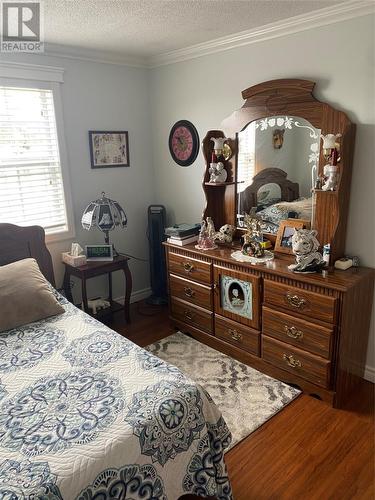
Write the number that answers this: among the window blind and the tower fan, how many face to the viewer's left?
0

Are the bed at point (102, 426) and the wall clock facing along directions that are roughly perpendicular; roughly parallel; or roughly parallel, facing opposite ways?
roughly perpendicular

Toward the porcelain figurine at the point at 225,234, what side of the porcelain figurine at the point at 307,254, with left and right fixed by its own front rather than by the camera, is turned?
right

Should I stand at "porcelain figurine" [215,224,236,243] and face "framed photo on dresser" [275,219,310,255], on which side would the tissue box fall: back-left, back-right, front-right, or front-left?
back-right

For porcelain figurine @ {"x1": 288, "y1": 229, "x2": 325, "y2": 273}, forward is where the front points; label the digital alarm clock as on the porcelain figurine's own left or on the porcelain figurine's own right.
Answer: on the porcelain figurine's own right

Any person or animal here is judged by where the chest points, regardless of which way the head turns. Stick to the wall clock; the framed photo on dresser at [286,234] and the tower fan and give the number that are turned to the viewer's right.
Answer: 0

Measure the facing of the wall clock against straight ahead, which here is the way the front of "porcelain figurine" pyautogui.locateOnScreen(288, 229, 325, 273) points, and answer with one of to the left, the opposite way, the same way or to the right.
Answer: the same way

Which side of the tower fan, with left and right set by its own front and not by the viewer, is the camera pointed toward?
front

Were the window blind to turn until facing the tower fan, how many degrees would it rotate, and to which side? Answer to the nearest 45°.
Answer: approximately 45° to its left

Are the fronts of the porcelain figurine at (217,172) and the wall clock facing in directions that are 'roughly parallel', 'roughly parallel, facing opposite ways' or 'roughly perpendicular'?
roughly parallel

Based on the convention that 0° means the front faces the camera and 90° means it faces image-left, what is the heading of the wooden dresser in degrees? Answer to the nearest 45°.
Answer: approximately 45°

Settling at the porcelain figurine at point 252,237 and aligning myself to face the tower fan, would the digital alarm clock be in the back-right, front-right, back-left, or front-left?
front-left
